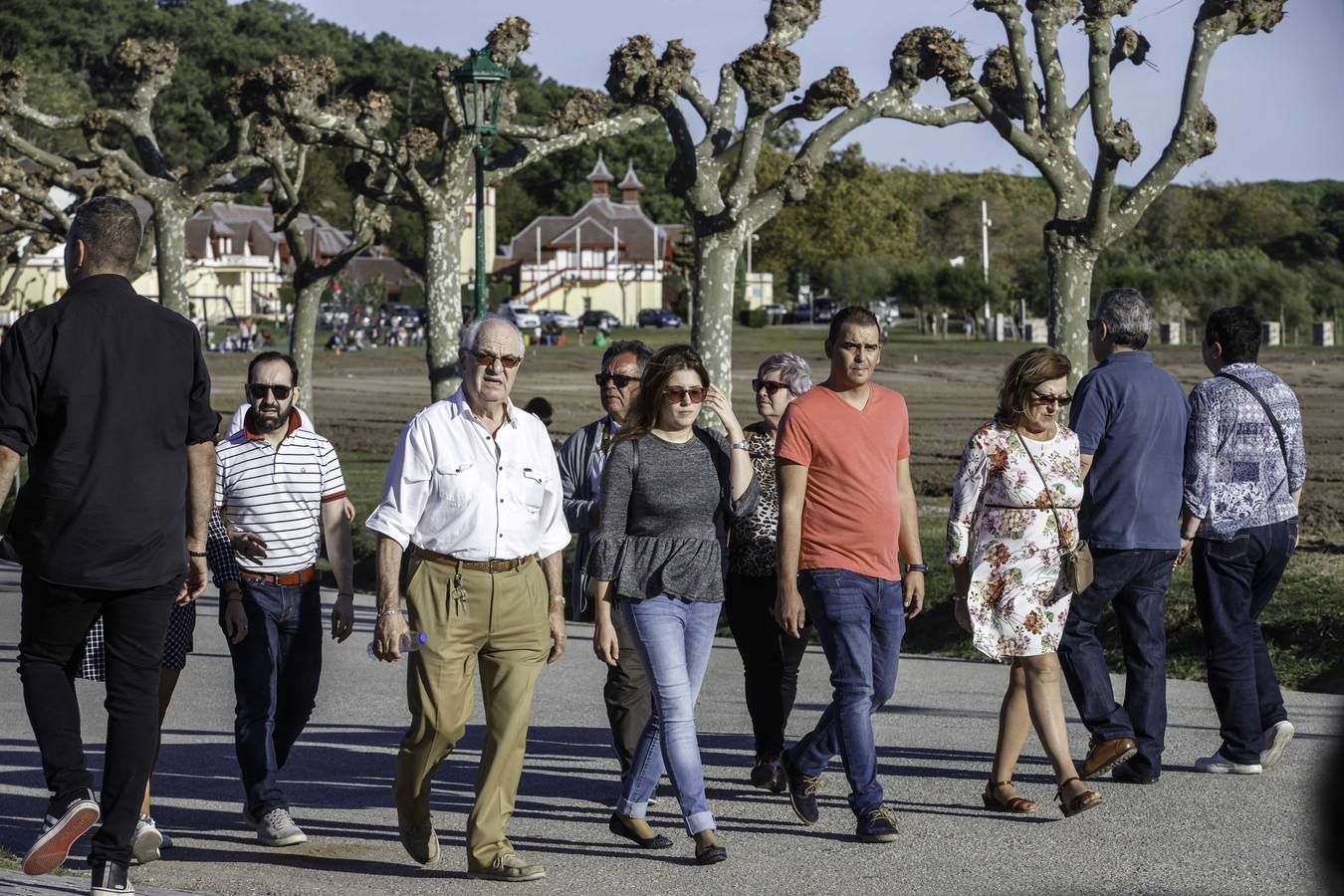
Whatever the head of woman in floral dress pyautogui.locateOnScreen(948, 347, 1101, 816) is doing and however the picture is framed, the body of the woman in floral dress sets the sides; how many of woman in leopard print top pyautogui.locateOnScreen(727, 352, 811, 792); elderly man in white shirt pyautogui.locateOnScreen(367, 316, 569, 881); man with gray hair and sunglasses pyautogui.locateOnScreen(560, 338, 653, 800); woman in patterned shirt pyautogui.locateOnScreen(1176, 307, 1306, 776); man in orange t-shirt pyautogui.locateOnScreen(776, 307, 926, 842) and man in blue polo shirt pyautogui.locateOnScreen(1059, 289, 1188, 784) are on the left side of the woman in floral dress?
2

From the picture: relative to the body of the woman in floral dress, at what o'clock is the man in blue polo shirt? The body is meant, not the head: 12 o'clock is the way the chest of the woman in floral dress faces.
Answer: The man in blue polo shirt is roughly at 9 o'clock from the woman in floral dress.

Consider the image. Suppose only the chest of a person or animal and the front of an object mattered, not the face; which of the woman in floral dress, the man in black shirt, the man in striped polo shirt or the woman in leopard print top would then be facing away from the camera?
the man in black shirt

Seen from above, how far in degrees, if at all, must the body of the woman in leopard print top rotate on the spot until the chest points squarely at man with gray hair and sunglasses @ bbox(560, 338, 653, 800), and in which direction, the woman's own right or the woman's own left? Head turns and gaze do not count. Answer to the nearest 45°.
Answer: approximately 45° to the woman's own right

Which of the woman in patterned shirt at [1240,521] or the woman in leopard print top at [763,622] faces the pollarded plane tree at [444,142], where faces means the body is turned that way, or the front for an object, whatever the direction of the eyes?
the woman in patterned shirt

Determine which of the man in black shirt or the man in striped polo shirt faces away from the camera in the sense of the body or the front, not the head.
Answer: the man in black shirt

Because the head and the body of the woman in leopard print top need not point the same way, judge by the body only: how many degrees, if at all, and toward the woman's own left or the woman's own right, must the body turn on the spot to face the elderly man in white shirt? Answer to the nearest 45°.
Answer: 0° — they already face them

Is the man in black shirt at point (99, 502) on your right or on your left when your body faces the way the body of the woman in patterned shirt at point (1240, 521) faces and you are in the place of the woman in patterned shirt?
on your left

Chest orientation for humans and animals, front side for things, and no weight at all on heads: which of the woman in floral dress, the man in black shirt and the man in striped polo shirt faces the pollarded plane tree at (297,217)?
the man in black shirt

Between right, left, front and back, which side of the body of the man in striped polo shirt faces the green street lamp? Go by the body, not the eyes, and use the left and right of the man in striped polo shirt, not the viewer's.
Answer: back

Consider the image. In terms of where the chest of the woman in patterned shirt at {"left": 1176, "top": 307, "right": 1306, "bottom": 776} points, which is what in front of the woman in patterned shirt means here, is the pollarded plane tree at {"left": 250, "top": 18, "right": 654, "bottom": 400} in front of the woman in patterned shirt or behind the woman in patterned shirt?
in front

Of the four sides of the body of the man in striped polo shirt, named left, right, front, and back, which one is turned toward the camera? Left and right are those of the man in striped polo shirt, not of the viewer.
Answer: front

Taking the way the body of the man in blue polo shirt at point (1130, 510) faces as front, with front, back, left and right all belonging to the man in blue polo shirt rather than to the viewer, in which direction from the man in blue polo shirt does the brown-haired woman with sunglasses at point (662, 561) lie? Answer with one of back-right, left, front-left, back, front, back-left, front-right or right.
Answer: left

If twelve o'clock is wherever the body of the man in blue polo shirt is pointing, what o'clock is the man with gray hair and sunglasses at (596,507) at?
The man with gray hair and sunglasses is roughly at 10 o'clock from the man in blue polo shirt.

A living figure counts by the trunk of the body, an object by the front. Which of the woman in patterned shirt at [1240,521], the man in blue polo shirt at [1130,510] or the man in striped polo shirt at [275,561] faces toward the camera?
the man in striped polo shirt

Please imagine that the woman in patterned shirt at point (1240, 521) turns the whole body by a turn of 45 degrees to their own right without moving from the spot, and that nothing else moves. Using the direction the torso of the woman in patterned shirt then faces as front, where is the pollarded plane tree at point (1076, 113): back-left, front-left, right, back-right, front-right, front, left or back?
front
